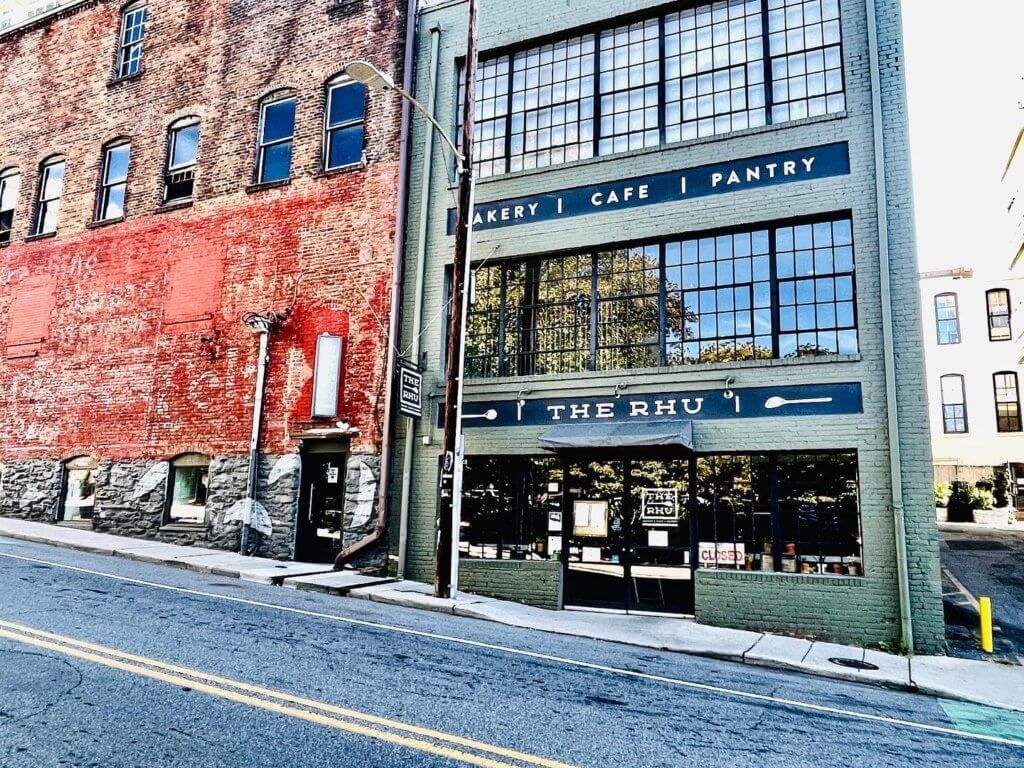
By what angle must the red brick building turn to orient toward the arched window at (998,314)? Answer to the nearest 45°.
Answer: approximately 135° to its left

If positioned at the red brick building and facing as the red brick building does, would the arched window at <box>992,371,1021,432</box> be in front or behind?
behind

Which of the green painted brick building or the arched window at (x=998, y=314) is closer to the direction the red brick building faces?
the green painted brick building

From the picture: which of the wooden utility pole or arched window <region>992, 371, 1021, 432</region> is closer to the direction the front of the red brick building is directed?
the wooden utility pole

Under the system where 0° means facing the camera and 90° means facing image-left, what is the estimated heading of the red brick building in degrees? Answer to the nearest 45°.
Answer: approximately 45°

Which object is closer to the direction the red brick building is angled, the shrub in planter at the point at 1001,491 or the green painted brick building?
the green painted brick building

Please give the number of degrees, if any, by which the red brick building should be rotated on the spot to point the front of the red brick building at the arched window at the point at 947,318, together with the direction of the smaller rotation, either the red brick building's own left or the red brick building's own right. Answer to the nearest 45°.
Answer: approximately 135° to the red brick building's own left

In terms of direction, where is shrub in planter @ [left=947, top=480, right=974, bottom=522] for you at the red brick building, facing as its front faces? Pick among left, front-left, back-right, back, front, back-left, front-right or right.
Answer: back-left

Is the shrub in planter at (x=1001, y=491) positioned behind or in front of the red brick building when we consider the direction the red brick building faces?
behind

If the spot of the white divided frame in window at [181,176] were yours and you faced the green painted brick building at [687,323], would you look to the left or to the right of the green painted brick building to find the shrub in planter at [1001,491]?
left

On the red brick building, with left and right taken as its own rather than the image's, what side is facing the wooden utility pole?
left

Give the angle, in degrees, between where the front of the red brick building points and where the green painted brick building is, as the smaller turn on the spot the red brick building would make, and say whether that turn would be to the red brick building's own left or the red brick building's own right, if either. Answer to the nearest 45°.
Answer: approximately 90° to the red brick building's own left
